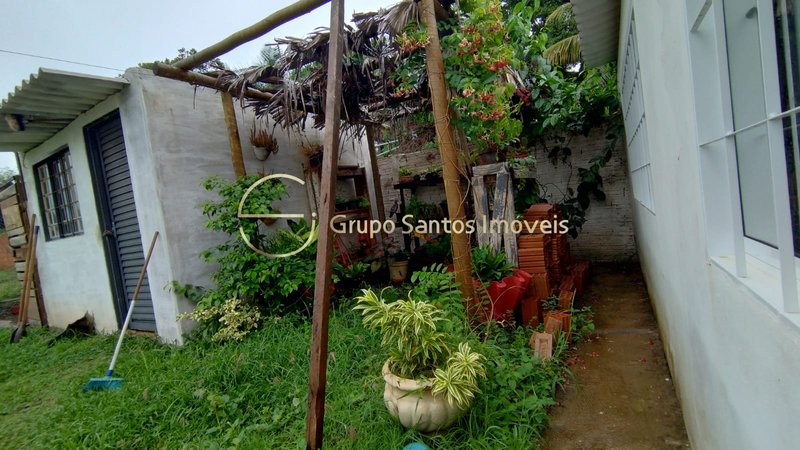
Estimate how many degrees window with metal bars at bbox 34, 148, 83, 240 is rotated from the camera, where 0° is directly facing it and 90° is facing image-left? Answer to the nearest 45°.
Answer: approximately 45°

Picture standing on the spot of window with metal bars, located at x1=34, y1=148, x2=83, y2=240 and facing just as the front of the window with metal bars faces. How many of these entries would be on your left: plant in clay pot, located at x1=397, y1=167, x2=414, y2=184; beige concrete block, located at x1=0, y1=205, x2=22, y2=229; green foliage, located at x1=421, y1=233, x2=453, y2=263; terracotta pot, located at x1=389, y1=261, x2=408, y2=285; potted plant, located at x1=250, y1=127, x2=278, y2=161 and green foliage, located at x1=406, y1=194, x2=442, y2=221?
5

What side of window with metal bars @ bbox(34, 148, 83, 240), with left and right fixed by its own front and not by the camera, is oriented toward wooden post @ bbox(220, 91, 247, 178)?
left

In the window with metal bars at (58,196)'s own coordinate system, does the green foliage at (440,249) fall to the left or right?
on its left

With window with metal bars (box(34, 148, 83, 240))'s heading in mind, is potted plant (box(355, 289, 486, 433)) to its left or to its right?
on its left

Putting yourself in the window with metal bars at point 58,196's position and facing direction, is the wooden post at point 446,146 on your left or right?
on your left

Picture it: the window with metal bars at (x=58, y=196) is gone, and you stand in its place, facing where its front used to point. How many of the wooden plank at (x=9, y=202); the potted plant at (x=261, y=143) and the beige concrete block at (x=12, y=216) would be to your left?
1

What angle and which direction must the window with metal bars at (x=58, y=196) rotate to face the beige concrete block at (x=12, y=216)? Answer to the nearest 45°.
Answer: approximately 135° to its right

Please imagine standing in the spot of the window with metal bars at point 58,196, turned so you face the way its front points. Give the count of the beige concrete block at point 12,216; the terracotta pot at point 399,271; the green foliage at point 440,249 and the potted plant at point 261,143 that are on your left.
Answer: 3

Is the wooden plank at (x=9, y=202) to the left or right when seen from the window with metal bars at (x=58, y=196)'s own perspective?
on its right

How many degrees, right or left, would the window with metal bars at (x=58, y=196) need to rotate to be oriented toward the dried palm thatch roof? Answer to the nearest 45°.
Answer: approximately 90° to its left

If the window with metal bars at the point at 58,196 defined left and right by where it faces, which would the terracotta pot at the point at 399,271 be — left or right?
on its left

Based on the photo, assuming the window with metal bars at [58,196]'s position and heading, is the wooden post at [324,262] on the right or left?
on its left
